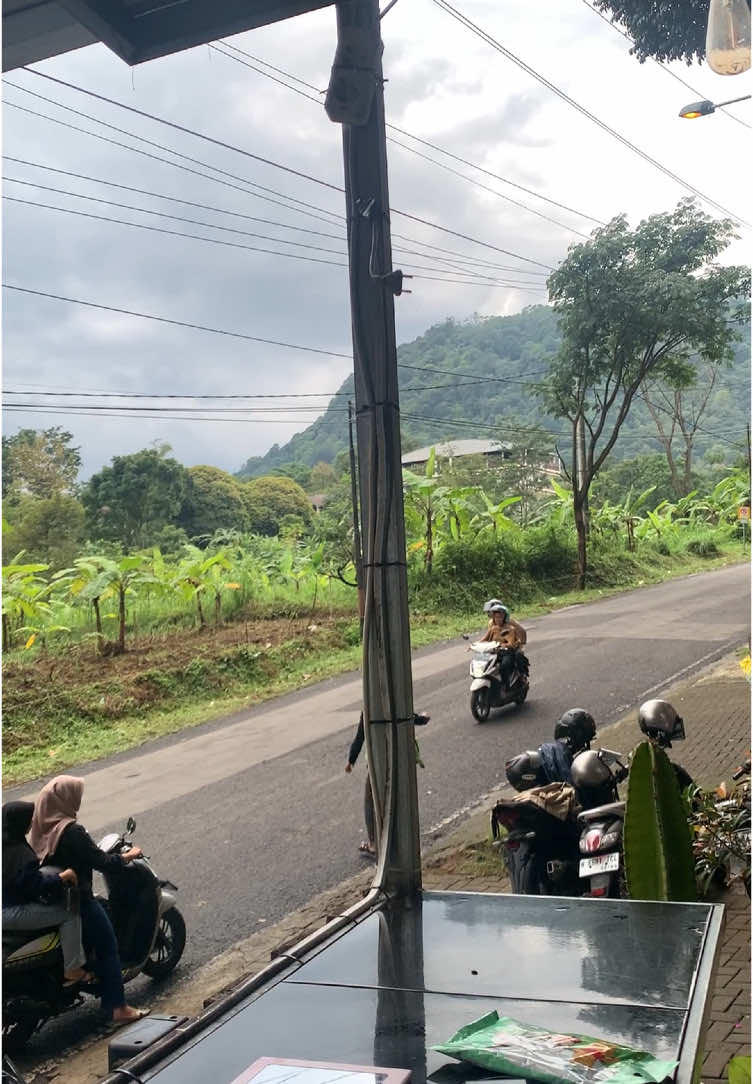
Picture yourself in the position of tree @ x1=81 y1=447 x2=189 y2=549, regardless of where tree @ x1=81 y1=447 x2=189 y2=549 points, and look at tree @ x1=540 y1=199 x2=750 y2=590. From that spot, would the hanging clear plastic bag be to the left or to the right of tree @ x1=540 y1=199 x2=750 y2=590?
right

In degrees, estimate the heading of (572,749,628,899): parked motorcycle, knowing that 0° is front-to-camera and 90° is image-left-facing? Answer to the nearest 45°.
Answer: approximately 180°

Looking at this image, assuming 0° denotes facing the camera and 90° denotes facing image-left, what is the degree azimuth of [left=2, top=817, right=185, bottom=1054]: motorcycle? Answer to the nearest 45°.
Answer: approximately 225°

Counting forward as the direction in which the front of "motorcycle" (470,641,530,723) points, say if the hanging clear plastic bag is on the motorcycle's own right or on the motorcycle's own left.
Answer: on the motorcycle's own left

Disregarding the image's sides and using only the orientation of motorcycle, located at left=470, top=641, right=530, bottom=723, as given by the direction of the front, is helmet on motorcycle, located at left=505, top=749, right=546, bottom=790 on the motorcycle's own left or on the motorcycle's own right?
on the motorcycle's own left

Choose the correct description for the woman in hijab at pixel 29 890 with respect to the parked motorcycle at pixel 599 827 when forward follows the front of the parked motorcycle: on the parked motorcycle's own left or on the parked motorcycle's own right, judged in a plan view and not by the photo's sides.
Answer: on the parked motorcycle's own left

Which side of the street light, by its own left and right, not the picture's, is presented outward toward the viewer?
left

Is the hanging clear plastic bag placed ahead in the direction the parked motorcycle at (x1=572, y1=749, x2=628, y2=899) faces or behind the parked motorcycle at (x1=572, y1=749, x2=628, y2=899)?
behind
